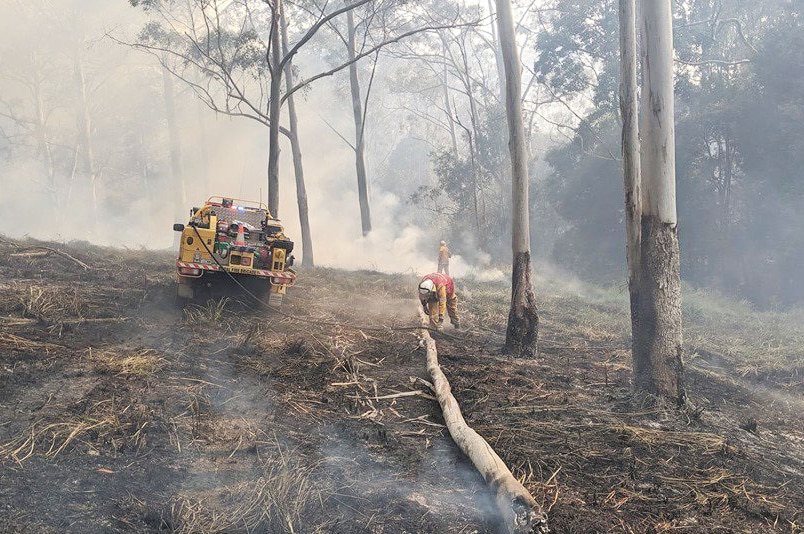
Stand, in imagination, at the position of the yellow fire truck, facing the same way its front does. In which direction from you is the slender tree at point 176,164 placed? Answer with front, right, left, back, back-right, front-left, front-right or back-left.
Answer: front

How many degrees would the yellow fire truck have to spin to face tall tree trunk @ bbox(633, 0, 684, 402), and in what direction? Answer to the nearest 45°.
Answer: approximately 135° to its right

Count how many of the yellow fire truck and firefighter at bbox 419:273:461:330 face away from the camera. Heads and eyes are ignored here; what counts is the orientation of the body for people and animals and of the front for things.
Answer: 1

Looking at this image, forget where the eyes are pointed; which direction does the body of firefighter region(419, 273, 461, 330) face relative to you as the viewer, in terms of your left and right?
facing the viewer and to the left of the viewer

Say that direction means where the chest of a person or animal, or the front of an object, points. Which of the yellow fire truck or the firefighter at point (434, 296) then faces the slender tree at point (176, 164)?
the yellow fire truck

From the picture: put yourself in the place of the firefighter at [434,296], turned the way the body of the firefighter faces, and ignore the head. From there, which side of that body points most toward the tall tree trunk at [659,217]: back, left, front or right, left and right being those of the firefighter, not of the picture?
left

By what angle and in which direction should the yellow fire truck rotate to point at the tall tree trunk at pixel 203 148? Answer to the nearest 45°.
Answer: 0° — it already faces it

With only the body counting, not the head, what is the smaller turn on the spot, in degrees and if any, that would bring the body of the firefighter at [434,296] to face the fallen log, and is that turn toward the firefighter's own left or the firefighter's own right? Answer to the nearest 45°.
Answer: approximately 45° to the firefighter's own left

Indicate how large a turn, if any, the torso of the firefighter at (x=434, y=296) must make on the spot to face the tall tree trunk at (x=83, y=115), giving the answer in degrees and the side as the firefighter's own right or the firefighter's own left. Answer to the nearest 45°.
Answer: approximately 90° to the firefighter's own right

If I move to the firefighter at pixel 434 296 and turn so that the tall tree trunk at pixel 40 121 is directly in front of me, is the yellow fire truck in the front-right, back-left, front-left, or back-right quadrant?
front-left

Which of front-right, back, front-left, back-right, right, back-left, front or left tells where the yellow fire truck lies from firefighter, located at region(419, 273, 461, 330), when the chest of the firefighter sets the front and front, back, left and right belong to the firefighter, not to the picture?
front-right

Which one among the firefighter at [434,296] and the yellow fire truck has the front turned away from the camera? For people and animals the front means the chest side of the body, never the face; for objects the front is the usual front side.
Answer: the yellow fire truck

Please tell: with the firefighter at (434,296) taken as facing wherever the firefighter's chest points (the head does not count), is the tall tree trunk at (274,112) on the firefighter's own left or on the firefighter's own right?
on the firefighter's own right

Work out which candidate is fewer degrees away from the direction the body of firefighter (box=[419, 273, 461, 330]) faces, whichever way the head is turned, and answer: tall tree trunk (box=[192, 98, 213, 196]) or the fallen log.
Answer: the fallen log

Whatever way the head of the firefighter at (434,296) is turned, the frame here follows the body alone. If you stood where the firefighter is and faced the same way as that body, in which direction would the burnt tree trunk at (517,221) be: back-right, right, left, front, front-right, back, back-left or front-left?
left

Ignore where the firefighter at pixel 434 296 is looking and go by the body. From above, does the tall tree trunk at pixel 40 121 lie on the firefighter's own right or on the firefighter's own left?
on the firefighter's own right

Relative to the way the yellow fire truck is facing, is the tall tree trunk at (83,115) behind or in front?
in front

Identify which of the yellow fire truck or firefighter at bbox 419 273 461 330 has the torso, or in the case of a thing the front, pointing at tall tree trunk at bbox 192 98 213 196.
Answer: the yellow fire truck

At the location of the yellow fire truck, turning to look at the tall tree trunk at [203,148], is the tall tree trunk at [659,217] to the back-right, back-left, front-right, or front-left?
back-right

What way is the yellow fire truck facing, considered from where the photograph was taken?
facing away from the viewer
